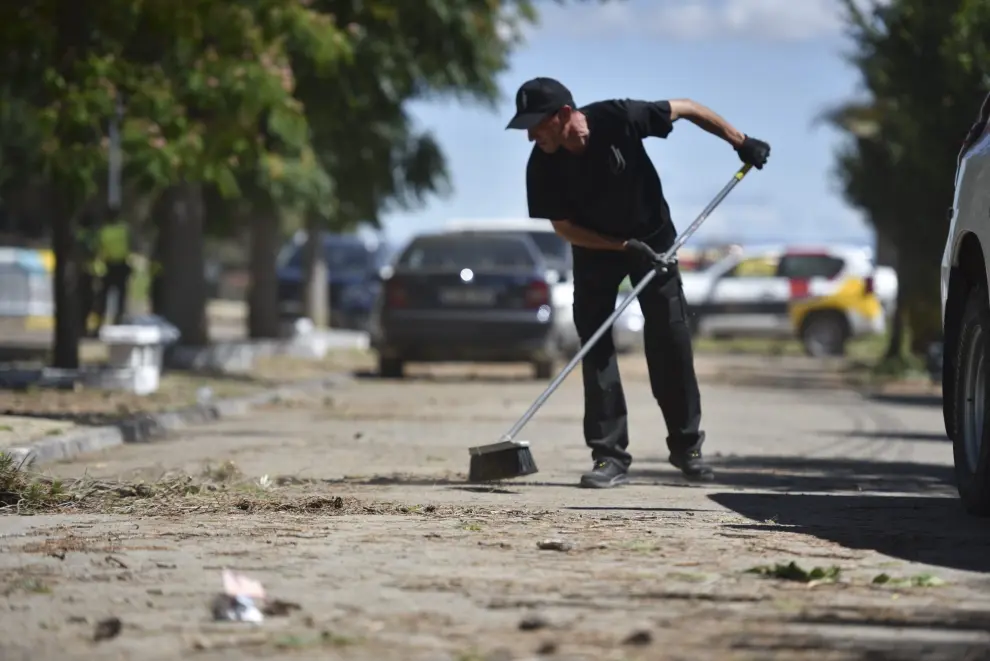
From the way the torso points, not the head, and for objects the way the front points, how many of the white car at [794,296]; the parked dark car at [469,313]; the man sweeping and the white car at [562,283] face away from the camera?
1

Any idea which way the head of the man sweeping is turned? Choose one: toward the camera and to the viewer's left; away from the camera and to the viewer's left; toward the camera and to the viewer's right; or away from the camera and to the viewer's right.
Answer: toward the camera and to the viewer's left

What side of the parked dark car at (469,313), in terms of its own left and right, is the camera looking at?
back

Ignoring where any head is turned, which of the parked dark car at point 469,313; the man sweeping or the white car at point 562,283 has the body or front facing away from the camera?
the parked dark car

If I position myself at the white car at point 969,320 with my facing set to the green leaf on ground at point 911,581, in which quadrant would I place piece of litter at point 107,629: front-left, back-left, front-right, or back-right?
front-right

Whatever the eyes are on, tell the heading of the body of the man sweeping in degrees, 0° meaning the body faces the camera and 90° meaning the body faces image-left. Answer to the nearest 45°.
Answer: approximately 45°

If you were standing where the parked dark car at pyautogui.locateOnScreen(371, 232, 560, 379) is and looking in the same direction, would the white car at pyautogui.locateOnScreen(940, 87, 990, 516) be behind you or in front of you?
behind

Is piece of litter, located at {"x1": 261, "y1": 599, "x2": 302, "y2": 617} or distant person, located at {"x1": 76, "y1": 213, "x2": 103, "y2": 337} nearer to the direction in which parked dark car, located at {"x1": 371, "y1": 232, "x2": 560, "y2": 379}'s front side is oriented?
the distant person
